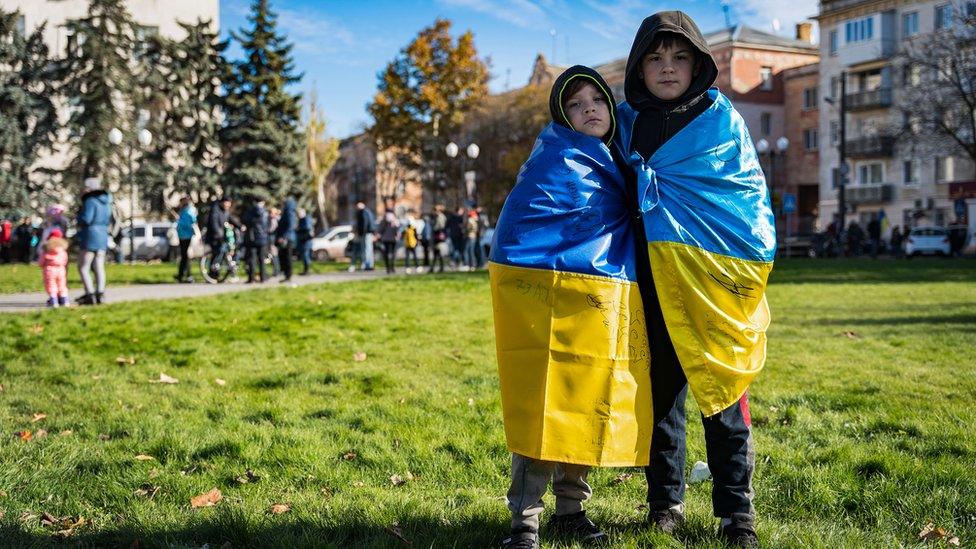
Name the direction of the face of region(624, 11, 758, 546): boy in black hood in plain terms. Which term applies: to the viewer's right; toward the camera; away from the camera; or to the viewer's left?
toward the camera

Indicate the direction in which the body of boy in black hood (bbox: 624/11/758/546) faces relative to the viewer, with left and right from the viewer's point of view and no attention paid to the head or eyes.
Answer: facing the viewer

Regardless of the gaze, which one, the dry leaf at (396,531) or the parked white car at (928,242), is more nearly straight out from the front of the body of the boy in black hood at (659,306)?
the dry leaf
